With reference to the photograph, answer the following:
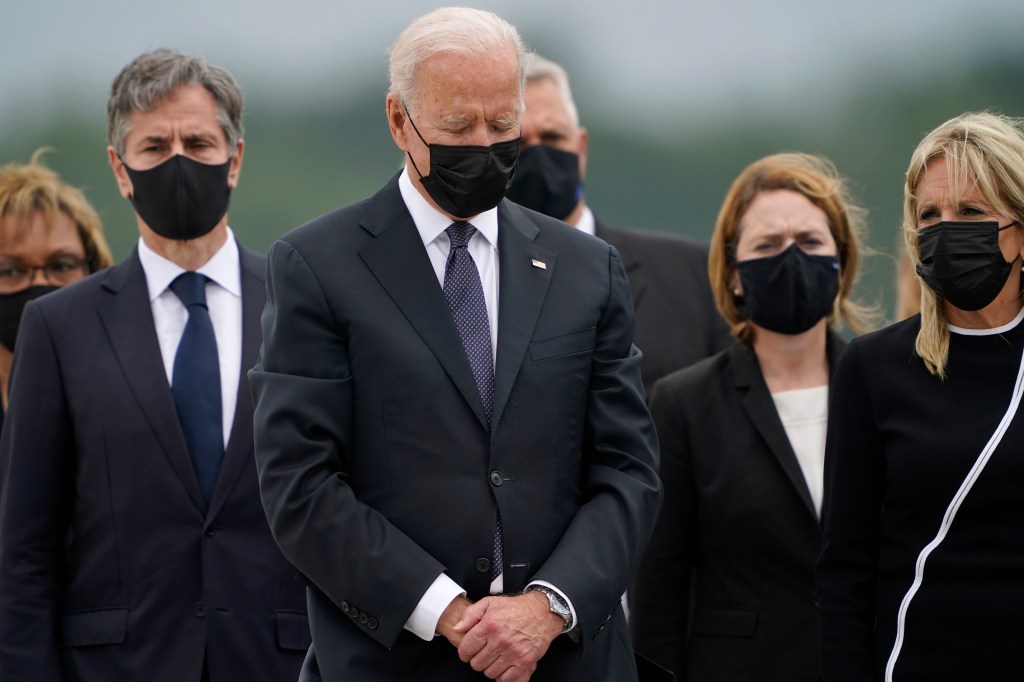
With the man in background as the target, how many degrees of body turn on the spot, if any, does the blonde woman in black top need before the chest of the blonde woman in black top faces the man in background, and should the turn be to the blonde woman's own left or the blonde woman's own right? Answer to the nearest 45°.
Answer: approximately 135° to the blonde woman's own right

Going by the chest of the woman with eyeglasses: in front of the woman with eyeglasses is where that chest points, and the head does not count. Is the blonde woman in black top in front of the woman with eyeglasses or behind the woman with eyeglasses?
in front

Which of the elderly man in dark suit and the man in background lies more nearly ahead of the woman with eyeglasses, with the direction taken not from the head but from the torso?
the elderly man in dark suit

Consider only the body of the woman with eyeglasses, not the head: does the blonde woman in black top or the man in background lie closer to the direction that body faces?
the blonde woman in black top

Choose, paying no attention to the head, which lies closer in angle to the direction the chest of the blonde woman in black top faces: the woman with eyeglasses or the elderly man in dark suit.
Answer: the elderly man in dark suit

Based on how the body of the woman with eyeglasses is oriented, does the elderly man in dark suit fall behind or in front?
in front

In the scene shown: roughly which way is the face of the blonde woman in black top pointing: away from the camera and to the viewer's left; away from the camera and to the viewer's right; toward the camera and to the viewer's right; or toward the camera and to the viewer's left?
toward the camera and to the viewer's left

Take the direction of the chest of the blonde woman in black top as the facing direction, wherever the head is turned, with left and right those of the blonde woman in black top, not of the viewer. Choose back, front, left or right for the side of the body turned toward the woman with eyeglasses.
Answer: right

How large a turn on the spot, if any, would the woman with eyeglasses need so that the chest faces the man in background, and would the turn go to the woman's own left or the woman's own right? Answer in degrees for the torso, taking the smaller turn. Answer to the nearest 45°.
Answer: approximately 90° to the woman's own left

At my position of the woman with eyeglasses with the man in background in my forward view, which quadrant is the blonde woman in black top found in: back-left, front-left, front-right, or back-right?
front-right

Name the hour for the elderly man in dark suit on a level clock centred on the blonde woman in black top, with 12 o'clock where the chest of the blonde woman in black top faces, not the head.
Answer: The elderly man in dark suit is roughly at 2 o'clock from the blonde woman in black top.

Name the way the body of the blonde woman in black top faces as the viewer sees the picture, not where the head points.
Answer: toward the camera

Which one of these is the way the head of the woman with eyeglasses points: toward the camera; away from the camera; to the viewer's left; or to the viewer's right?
toward the camera

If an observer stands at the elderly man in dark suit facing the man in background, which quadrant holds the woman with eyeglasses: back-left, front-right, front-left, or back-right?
front-left
